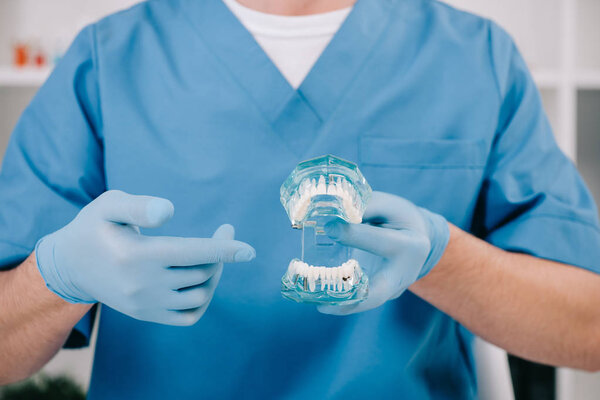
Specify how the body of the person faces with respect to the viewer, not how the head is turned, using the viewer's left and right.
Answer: facing the viewer

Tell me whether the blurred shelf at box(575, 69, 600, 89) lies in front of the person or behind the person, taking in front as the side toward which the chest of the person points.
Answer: behind

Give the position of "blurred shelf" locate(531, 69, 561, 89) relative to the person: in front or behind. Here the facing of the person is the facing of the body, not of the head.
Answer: behind
